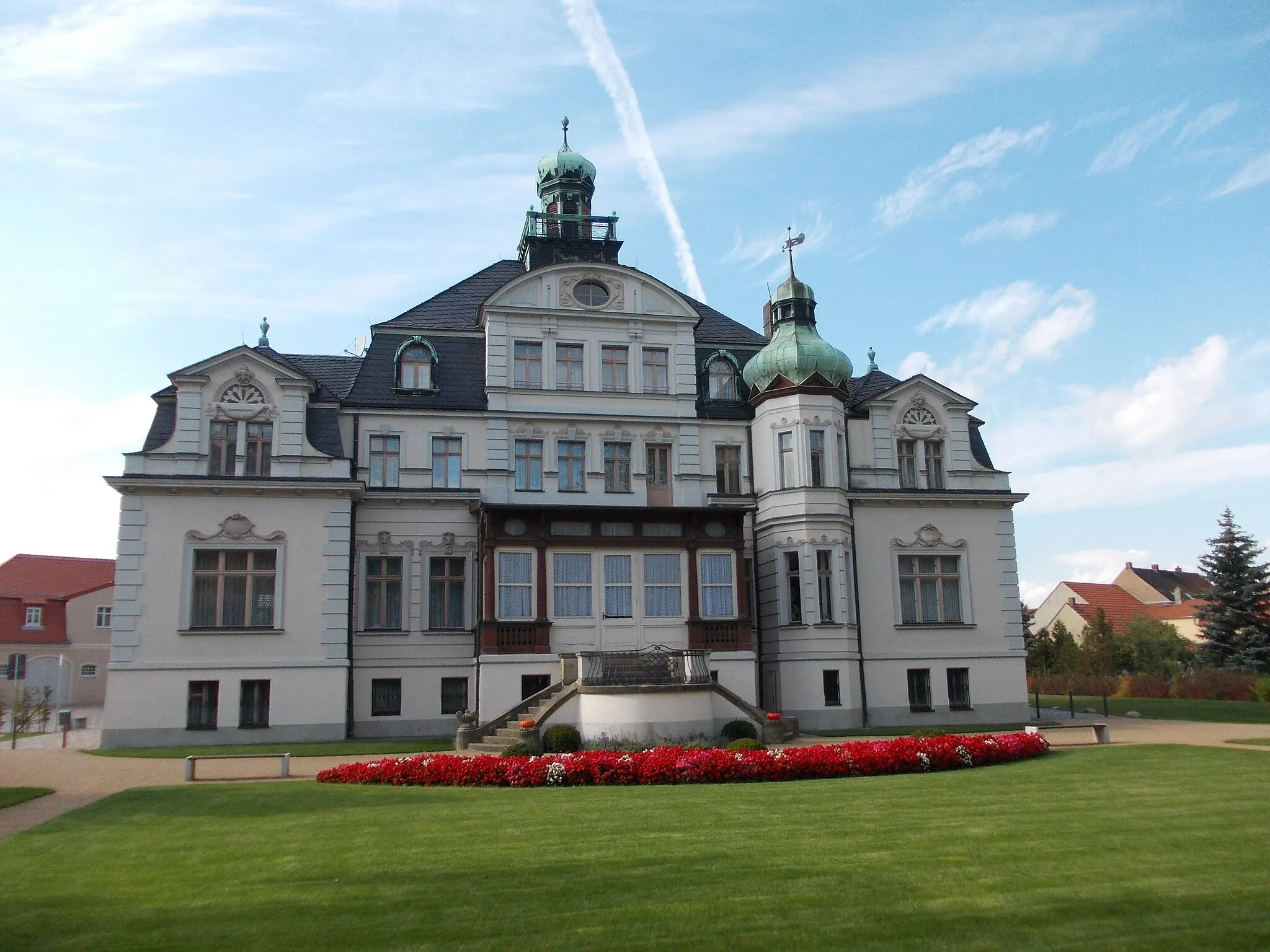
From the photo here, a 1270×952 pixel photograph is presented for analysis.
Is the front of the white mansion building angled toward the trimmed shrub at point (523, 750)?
yes

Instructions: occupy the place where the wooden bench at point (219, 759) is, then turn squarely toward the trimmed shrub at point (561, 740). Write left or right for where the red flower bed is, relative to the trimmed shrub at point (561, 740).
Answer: right

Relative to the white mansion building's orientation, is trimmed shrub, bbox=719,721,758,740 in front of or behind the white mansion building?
in front

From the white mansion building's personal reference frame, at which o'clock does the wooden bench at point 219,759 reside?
The wooden bench is roughly at 1 o'clock from the white mansion building.

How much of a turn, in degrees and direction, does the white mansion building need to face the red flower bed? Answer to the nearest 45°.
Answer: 0° — it already faces it

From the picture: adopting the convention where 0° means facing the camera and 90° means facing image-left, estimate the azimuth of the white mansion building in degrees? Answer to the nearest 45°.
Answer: approximately 0°

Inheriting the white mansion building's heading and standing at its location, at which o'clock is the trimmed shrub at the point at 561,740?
The trimmed shrub is roughly at 12 o'clock from the white mansion building.

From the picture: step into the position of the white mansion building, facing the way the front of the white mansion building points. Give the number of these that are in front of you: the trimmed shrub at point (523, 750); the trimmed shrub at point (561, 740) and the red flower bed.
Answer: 3
